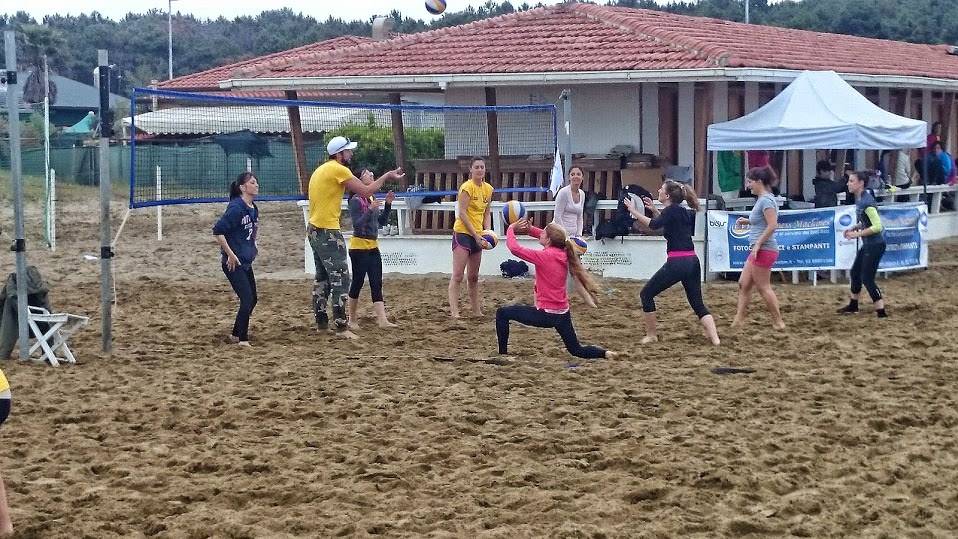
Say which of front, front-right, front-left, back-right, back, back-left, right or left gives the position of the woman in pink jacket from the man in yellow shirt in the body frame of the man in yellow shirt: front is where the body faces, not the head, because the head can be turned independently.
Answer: front-right

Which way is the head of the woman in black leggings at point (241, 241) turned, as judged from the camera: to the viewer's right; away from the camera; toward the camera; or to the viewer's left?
to the viewer's right

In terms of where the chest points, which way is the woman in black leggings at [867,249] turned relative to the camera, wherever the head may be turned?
to the viewer's left

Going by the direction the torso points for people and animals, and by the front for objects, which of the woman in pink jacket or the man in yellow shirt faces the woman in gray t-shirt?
the man in yellow shirt

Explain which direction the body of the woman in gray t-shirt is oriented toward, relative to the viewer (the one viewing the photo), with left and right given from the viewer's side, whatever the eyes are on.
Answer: facing to the left of the viewer

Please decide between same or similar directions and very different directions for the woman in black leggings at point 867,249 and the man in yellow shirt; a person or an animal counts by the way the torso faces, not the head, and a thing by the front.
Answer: very different directions

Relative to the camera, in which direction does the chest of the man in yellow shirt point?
to the viewer's right

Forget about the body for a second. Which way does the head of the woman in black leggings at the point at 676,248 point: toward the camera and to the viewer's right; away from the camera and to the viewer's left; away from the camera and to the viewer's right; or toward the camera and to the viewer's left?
away from the camera and to the viewer's left

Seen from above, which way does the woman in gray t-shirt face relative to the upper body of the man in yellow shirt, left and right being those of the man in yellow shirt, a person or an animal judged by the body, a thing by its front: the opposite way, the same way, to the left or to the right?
the opposite way

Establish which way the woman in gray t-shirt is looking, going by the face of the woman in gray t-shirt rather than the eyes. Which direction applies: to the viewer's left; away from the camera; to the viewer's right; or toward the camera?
to the viewer's left

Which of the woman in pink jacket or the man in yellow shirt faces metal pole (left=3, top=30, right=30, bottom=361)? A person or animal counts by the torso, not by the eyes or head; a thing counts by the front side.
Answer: the woman in pink jacket

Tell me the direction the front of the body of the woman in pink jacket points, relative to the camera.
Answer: to the viewer's left
